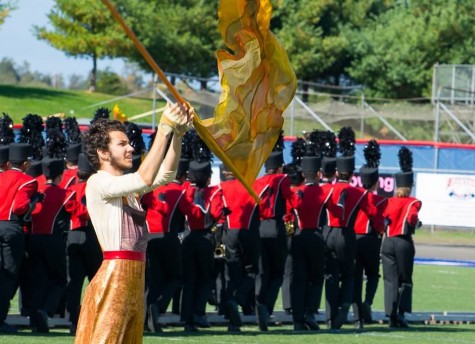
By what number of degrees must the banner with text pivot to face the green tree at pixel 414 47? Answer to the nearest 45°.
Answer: approximately 180°

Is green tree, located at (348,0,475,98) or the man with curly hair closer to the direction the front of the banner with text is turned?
the man with curly hair

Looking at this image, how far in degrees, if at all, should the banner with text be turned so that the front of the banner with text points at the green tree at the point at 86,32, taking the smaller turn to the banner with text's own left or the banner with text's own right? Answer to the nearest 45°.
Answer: approximately 135° to the banner with text's own right

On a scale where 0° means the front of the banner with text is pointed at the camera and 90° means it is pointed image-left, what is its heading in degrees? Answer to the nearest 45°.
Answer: approximately 0°

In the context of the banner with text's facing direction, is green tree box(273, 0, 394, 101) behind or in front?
behind
